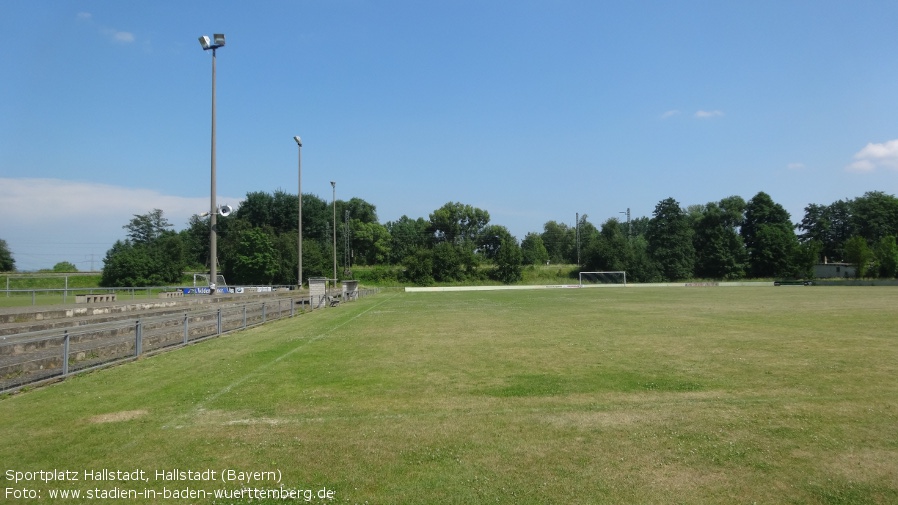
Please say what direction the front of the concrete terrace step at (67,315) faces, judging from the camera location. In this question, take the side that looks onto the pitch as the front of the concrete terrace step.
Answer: facing the viewer and to the right of the viewer

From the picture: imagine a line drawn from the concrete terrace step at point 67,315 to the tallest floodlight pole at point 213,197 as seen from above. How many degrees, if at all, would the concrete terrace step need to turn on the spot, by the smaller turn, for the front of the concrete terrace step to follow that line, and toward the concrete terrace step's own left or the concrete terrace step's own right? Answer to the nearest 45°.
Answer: approximately 45° to the concrete terrace step's own left

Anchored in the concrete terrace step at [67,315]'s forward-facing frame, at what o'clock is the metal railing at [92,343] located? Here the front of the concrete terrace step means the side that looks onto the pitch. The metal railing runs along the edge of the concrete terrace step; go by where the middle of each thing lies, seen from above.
The metal railing is roughly at 1 o'clock from the concrete terrace step.
